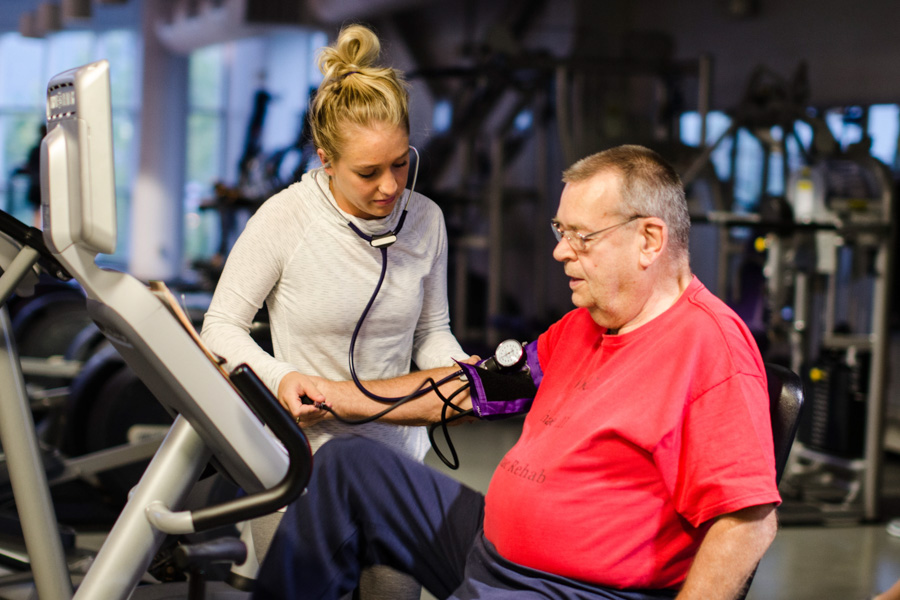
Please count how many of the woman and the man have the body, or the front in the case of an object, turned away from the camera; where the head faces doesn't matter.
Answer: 0

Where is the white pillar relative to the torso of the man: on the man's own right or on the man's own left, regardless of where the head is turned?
on the man's own right

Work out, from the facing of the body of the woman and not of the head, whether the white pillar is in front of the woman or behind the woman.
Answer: behind

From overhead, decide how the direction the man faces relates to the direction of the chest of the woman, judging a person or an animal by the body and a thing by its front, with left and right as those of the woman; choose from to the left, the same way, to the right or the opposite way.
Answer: to the right

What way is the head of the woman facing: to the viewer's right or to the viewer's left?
to the viewer's right

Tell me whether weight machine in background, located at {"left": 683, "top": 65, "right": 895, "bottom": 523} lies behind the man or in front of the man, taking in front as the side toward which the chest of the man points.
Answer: behind

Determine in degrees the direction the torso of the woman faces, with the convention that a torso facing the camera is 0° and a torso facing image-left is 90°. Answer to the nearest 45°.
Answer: approximately 315°

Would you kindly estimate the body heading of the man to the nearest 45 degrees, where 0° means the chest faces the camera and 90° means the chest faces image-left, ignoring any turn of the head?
approximately 45°

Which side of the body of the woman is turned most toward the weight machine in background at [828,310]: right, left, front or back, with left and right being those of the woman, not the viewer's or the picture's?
left
